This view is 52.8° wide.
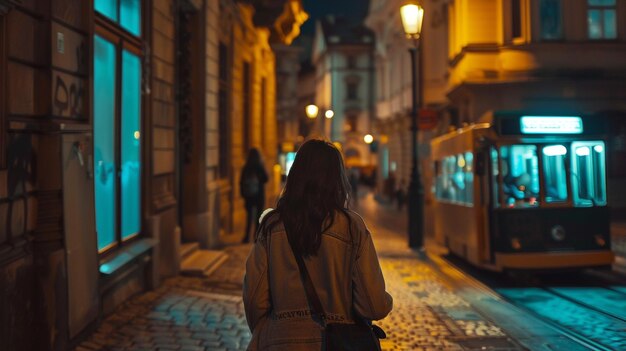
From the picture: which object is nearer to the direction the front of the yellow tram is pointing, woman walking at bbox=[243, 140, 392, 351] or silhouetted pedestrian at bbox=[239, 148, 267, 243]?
the woman walking

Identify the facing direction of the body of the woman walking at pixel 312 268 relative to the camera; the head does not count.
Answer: away from the camera

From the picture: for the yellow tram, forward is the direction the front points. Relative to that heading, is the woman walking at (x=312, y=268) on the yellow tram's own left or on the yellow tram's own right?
on the yellow tram's own right

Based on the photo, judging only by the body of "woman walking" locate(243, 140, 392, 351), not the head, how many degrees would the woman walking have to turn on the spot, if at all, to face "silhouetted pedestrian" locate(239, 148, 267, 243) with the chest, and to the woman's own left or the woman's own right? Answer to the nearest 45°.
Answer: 0° — they already face them

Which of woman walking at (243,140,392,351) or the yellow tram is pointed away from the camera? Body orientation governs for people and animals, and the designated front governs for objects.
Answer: the woman walking

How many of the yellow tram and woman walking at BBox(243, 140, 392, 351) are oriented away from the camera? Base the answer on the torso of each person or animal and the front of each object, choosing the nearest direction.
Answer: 1

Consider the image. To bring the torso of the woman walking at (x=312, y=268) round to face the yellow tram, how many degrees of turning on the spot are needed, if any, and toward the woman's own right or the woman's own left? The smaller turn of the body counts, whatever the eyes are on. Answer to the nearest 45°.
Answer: approximately 45° to the woman's own right

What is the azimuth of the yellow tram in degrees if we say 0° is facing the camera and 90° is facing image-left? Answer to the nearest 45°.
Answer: approximately 315°

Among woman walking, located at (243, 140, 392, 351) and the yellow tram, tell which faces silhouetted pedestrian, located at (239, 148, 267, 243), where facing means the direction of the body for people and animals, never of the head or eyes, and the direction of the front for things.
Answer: the woman walking

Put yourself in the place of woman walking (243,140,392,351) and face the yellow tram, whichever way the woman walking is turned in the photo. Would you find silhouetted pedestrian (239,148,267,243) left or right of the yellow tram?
left

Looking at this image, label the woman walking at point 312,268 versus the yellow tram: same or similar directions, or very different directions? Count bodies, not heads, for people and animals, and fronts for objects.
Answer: very different directions
